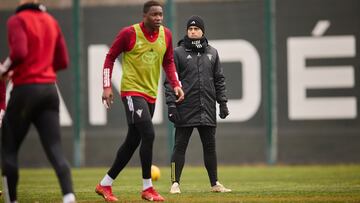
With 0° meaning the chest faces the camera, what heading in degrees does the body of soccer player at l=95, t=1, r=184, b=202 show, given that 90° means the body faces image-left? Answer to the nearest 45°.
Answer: approximately 315°

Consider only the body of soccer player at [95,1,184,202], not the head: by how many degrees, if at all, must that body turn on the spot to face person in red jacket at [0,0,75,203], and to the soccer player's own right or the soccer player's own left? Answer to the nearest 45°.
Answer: approximately 90° to the soccer player's own right
